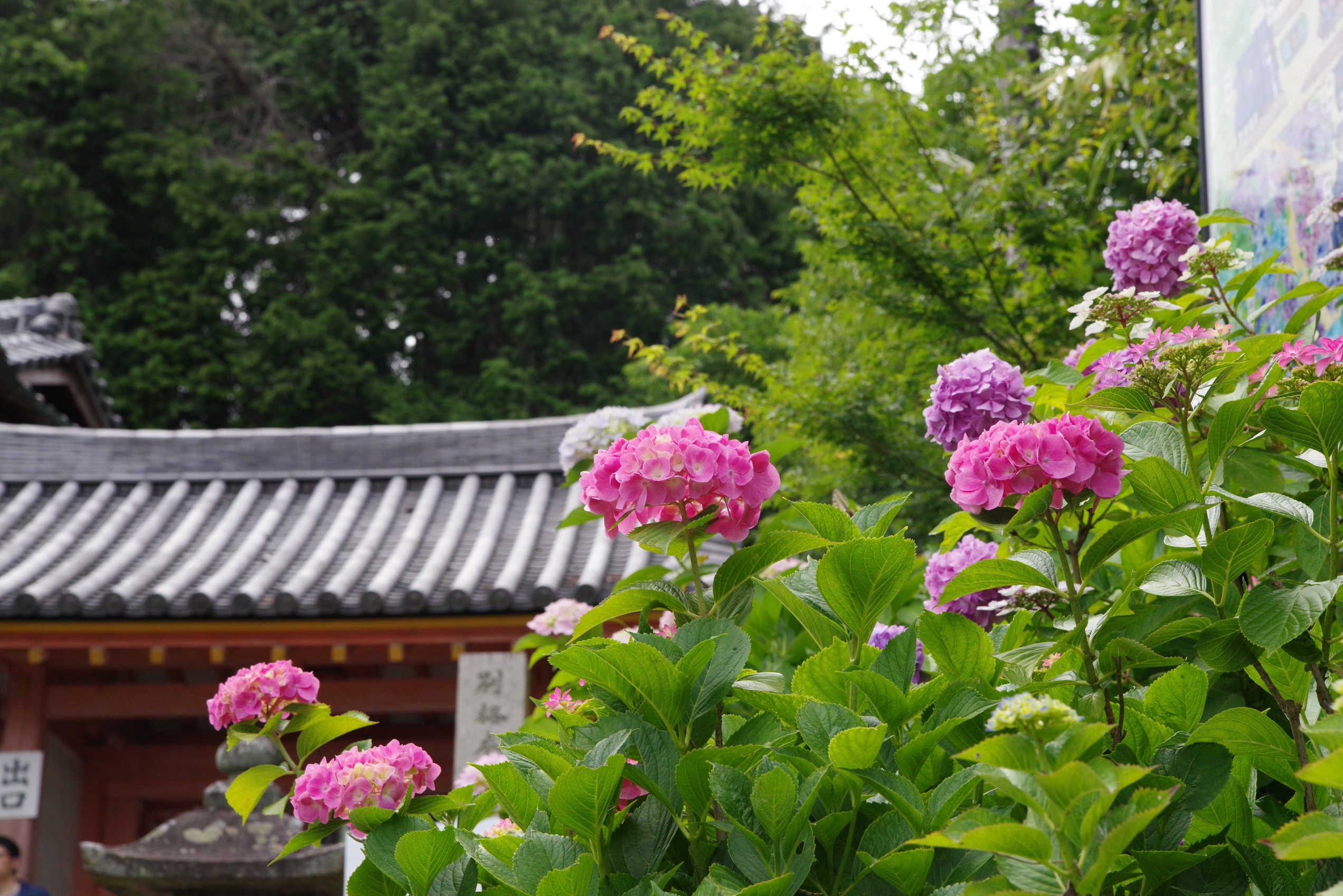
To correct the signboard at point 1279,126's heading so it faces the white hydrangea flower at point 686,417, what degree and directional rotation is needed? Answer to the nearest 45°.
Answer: approximately 45° to its right

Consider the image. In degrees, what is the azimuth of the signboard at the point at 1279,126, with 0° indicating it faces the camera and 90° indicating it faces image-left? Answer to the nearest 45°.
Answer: approximately 0°

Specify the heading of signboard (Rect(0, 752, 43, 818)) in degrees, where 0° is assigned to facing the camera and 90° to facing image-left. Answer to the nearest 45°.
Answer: approximately 0°
